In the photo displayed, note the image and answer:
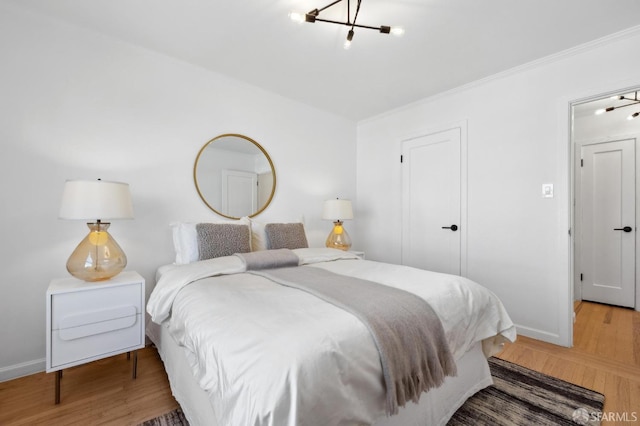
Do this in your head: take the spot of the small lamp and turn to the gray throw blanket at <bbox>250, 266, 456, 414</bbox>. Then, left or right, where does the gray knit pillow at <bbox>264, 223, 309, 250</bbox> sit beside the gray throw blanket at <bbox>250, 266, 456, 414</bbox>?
right

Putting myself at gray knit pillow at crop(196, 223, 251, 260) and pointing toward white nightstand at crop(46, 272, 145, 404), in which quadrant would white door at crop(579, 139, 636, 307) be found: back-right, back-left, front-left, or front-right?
back-left

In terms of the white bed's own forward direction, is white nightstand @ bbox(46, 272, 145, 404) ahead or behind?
behind

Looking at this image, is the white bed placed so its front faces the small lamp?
no

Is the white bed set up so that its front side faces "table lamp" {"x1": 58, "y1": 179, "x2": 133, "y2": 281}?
no

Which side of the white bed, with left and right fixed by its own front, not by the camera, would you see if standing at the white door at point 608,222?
left

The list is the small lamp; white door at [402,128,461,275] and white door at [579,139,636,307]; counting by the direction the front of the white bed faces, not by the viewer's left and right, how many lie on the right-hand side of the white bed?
0

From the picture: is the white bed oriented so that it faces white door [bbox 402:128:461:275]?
no

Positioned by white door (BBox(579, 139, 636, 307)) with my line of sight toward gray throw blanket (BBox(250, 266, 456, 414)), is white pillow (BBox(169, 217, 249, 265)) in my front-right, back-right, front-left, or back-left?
front-right
